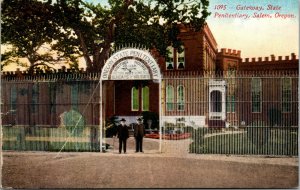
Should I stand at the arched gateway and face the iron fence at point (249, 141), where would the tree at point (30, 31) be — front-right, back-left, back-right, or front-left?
back-left

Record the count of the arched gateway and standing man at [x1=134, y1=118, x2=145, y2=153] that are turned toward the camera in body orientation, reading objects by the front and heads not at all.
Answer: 2

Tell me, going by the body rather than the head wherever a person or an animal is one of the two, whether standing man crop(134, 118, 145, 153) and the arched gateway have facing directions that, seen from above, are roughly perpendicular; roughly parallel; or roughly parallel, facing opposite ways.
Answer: roughly parallel

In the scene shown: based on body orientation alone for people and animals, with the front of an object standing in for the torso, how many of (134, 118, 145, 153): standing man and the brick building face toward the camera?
2

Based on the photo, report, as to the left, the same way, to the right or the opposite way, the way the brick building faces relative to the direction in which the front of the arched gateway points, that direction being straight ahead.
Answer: the same way

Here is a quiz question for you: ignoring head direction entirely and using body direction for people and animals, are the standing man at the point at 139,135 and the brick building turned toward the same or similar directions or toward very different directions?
same or similar directions

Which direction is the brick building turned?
toward the camera

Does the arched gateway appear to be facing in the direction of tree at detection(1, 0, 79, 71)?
no

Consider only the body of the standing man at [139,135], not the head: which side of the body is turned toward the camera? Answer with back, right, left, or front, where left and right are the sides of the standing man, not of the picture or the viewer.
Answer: front
